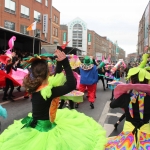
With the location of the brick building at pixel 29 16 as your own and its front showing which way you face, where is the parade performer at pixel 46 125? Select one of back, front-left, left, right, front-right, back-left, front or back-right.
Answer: front-right

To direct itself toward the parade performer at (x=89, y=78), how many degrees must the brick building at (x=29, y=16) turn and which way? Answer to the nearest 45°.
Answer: approximately 45° to its right

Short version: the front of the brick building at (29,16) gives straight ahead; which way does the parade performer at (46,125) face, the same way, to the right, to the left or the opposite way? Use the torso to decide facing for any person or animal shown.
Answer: to the left

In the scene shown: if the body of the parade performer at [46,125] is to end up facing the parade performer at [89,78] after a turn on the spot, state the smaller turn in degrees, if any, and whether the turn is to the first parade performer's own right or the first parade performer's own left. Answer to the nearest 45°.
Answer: approximately 45° to the first parade performer's own left

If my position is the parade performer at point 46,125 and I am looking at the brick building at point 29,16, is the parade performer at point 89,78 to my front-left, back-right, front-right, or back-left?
front-right

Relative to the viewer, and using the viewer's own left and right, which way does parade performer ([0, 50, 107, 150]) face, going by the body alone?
facing away from the viewer and to the right of the viewer
